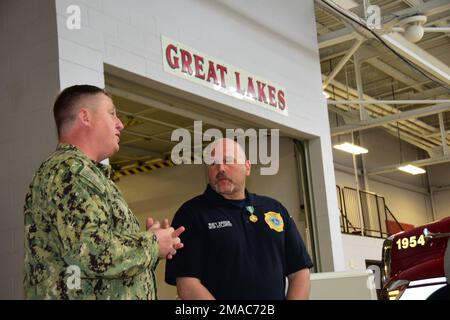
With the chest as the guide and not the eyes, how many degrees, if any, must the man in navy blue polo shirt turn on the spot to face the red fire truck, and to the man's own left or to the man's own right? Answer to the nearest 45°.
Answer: approximately 135° to the man's own left

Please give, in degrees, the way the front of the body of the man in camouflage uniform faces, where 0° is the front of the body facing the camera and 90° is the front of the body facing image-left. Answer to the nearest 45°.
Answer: approximately 270°

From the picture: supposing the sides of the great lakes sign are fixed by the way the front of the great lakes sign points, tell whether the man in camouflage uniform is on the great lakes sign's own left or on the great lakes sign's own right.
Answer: on the great lakes sign's own right

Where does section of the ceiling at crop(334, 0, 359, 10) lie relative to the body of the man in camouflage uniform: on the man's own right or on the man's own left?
on the man's own left

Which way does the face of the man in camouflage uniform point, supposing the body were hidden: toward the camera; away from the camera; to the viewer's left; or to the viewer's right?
to the viewer's right

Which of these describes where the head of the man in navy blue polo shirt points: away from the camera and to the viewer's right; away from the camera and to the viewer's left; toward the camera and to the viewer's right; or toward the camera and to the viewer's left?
toward the camera and to the viewer's left

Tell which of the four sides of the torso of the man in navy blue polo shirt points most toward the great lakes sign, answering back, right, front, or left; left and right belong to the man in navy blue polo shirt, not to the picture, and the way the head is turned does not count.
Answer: back

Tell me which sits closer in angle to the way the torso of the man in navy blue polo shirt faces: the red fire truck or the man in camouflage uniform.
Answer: the man in camouflage uniform

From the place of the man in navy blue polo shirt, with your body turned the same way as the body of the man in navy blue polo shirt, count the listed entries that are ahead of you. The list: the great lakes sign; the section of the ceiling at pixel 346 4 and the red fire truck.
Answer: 0

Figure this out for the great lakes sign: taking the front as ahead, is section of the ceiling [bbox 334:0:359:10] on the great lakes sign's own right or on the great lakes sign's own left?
on the great lakes sign's own left

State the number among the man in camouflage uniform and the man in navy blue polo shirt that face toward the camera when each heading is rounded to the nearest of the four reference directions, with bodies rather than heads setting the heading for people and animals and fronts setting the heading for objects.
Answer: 1

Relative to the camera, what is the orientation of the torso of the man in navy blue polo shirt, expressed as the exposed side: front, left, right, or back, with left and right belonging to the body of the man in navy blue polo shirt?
front
